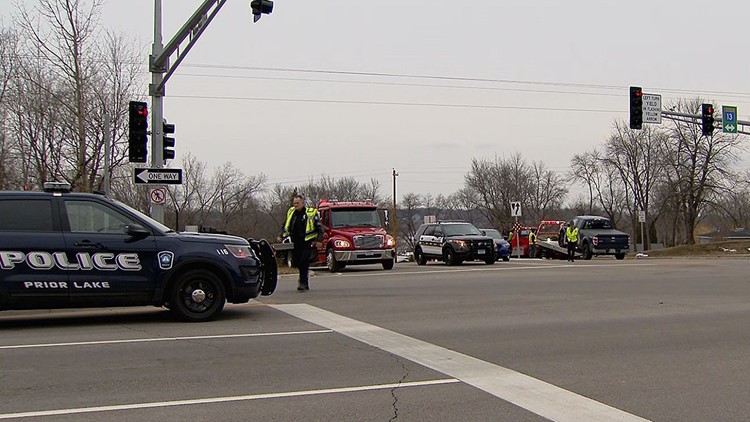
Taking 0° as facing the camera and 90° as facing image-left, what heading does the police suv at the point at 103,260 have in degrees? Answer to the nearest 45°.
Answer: approximately 270°

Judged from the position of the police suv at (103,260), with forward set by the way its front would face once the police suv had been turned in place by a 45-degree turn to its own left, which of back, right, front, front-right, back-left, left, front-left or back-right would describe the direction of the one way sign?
front-left

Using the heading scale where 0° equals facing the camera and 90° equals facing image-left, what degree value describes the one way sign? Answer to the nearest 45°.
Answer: approximately 0°

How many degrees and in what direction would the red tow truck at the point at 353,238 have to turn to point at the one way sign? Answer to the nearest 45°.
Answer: approximately 90° to its right

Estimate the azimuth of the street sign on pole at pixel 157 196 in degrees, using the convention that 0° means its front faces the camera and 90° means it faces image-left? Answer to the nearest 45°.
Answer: approximately 0°

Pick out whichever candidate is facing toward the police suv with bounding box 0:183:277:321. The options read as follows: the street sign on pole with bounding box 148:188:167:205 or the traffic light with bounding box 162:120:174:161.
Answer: the street sign on pole

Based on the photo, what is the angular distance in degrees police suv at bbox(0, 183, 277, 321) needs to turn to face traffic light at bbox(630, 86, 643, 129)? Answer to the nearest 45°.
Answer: approximately 45° to its left

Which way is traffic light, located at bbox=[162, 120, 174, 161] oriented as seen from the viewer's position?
to the viewer's right

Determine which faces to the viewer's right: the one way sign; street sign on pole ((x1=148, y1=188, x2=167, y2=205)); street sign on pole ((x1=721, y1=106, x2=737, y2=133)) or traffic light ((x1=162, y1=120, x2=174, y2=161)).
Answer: the traffic light

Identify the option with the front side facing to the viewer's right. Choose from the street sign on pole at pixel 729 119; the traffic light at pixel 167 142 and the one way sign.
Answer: the traffic light

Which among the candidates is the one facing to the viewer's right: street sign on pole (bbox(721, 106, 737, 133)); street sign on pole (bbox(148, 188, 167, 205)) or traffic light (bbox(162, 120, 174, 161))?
the traffic light

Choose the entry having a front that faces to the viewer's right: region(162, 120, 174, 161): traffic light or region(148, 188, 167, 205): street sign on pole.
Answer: the traffic light
